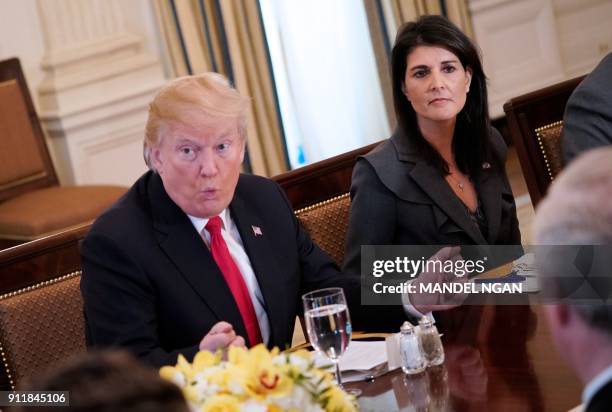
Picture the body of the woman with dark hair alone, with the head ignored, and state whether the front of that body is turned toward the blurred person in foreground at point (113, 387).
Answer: no

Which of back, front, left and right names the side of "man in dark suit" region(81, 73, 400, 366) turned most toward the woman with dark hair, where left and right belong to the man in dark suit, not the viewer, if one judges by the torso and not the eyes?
left

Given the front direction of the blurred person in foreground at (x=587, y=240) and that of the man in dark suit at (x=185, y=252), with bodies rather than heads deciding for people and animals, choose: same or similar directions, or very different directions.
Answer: very different directions

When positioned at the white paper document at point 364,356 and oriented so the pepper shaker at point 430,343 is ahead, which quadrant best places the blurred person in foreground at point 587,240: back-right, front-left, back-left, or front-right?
front-right

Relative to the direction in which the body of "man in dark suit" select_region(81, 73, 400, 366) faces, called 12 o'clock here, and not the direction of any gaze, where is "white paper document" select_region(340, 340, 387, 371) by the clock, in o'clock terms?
The white paper document is roughly at 12 o'clock from the man in dark suit.

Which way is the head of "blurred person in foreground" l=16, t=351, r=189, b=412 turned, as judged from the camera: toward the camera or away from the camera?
away from the camera

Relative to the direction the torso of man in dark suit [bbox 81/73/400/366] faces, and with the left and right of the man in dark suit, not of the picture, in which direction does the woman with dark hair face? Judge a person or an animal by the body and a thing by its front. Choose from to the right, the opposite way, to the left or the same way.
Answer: the same way

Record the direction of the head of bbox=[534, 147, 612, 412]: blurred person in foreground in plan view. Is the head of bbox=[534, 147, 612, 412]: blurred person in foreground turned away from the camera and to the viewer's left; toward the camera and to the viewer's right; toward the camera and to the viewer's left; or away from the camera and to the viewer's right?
away from the camera and to the viewer's left

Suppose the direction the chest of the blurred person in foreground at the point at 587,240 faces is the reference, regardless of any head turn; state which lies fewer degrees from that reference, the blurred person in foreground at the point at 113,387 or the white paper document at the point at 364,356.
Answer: the white paper document

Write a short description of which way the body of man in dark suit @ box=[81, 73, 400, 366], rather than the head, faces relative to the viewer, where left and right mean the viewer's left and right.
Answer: facing the viewer and to the right of the viewer

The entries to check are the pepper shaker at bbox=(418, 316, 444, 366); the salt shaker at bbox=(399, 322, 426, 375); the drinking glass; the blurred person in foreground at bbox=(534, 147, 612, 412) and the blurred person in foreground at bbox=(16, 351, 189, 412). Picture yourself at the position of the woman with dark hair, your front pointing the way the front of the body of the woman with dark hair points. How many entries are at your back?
0

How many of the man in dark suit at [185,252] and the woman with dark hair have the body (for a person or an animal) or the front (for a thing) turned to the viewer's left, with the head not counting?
0

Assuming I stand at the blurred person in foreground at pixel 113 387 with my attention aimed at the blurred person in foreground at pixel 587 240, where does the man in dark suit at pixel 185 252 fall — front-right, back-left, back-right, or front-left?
front-left

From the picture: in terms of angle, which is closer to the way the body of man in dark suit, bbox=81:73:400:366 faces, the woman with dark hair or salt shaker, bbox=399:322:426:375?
the salt shaker

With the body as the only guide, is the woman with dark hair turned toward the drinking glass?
no

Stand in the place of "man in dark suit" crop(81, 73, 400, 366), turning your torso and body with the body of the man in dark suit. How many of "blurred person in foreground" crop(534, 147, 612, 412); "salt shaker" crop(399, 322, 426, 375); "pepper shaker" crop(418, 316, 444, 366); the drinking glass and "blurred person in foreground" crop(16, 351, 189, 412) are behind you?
0

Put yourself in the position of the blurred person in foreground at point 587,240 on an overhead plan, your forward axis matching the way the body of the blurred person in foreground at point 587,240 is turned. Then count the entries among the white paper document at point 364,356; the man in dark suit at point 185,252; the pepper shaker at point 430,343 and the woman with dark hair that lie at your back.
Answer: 0

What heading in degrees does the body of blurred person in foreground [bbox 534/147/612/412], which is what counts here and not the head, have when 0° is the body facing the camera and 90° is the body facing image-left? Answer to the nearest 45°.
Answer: approximately 135°

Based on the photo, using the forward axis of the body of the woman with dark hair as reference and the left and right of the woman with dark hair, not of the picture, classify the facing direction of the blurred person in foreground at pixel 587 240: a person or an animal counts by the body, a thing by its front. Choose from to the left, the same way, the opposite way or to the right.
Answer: the opposite way

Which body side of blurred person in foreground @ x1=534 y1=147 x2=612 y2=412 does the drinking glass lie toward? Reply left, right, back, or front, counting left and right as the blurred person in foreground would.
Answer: front
